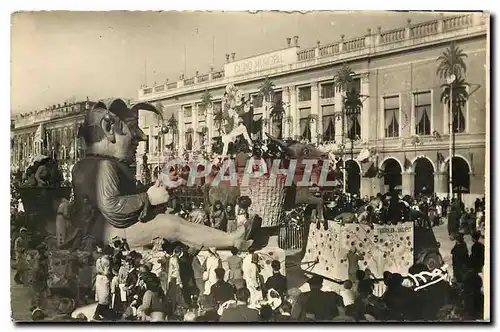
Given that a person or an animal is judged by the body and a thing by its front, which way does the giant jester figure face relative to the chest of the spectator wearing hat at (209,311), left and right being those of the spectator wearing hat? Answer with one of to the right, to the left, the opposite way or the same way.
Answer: to the right

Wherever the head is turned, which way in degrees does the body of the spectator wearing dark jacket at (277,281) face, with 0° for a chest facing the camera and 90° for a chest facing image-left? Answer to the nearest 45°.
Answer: approximately 180°

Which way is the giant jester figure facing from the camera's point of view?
to the viewer's right

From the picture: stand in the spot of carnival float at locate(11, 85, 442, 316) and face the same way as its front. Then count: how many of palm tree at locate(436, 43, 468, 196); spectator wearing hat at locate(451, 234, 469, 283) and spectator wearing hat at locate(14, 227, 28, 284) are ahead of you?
2

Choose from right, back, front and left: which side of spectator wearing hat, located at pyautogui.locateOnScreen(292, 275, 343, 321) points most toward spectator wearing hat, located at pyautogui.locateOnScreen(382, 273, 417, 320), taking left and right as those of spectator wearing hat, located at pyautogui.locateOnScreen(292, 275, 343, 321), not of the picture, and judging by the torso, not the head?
right

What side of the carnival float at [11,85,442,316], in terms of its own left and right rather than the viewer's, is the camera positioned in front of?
right

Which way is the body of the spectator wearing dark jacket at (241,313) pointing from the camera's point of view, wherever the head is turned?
away from the camera

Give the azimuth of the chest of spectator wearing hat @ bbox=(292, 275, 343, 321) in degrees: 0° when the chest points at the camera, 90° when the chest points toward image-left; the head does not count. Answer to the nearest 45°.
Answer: approximately 180°

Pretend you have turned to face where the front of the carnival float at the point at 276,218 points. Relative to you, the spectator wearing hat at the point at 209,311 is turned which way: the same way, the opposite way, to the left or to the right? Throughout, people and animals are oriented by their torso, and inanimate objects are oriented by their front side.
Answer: to the left

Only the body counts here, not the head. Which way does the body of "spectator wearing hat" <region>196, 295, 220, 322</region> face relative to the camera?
away from the camera

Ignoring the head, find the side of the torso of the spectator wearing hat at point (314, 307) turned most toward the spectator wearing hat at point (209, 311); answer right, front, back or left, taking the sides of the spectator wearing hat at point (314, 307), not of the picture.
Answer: left
